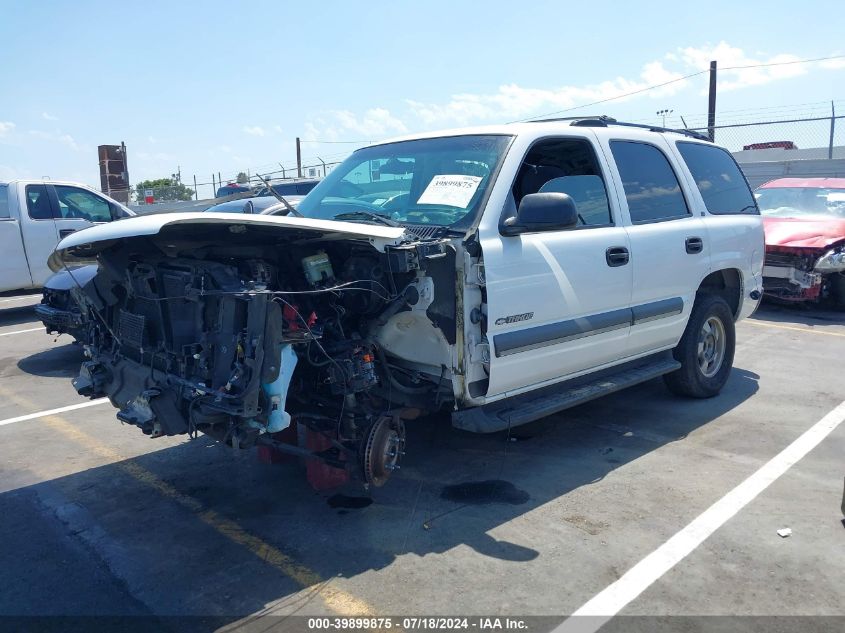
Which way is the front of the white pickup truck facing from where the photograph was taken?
facing to the right of the viewer

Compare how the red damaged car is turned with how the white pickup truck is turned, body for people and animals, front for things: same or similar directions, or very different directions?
very different directions

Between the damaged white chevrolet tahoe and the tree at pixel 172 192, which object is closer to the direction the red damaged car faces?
the damaged white chevrolet tahoe

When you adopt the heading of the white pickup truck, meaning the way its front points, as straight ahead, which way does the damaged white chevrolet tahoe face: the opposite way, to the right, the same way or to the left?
the opposite way

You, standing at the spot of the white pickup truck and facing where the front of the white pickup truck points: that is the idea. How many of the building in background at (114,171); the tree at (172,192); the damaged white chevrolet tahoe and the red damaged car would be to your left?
2

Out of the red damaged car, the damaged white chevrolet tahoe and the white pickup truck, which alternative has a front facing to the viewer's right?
the white pickup truck

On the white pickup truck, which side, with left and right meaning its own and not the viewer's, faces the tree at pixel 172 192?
left

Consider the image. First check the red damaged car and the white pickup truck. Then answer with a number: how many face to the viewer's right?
1
